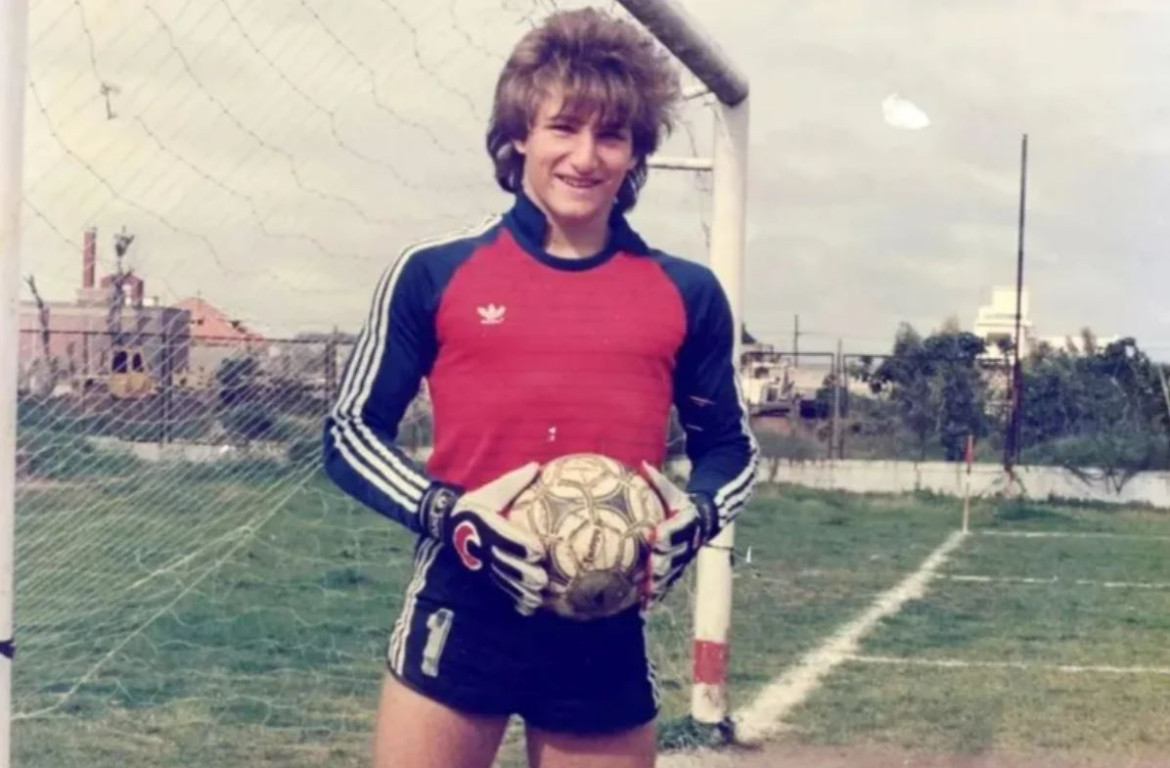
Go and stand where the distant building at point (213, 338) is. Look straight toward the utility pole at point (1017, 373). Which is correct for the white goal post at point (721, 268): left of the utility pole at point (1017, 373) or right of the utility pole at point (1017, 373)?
right

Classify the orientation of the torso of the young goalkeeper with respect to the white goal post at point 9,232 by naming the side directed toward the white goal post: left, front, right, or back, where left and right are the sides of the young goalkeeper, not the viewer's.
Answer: right

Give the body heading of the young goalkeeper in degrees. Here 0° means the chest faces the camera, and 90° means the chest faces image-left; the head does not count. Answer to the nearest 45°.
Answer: approximately 0°

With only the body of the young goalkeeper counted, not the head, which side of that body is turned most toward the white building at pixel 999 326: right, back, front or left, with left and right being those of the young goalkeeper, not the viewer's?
back

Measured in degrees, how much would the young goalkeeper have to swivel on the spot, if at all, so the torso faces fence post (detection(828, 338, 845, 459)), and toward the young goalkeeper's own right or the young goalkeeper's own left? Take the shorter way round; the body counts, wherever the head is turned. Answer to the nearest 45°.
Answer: approximately 180°

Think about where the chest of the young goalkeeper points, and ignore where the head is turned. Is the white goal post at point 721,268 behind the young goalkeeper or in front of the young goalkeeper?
behind
